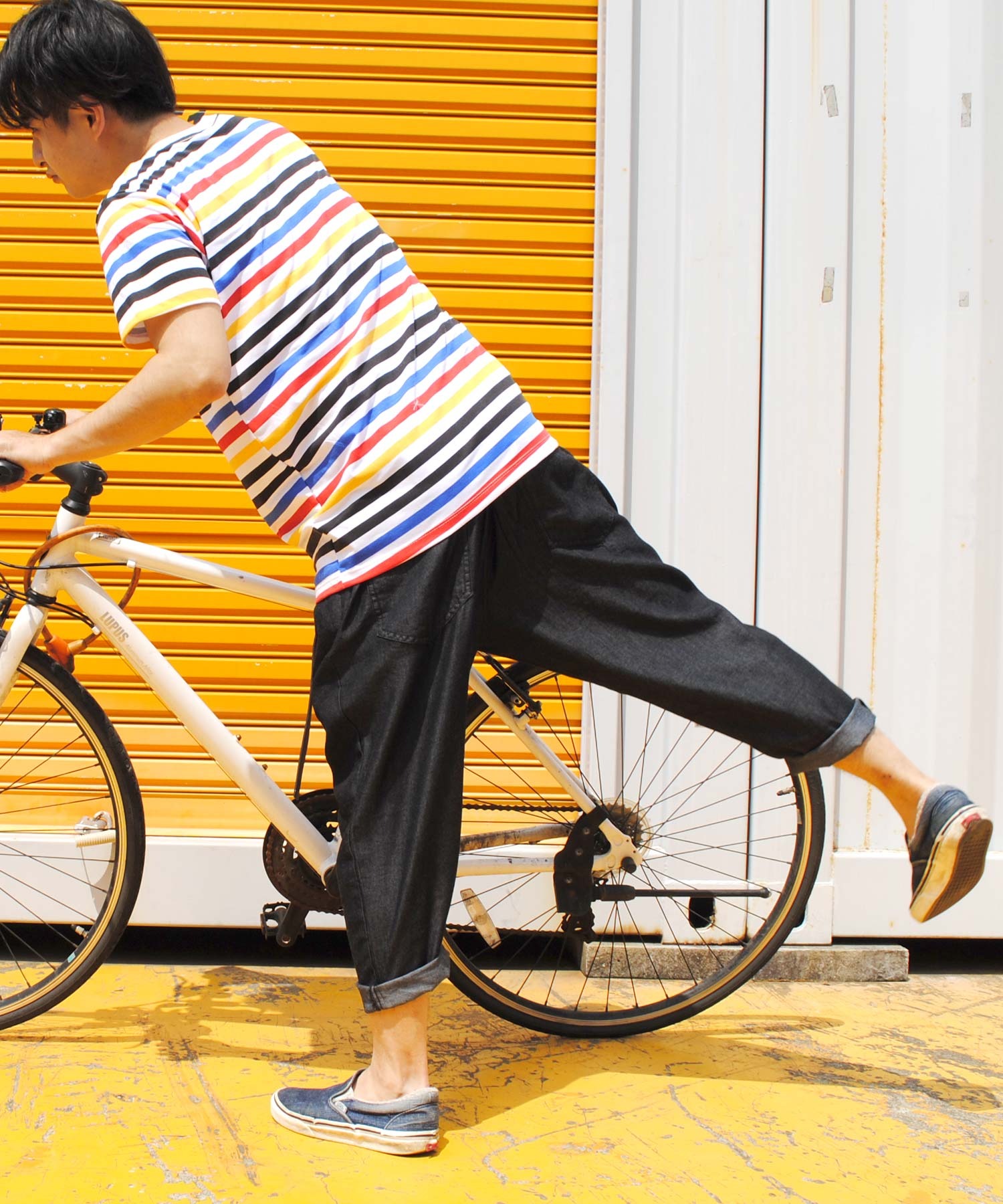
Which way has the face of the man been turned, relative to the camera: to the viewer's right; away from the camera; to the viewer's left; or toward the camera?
to the viewer's left

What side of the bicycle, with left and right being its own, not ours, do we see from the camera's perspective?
left
